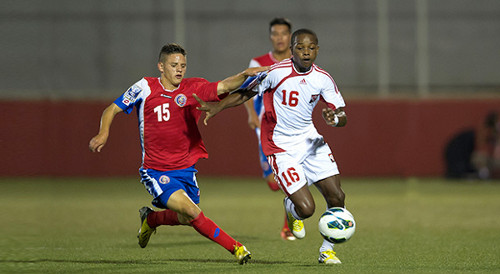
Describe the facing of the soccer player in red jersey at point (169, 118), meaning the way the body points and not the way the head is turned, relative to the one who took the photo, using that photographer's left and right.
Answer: facing the viewer and to the right of the viewer

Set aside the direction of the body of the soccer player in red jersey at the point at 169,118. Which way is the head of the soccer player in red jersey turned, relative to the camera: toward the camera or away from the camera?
toward the camera

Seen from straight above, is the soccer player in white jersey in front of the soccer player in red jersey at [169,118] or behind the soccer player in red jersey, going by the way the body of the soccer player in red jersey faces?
in front
